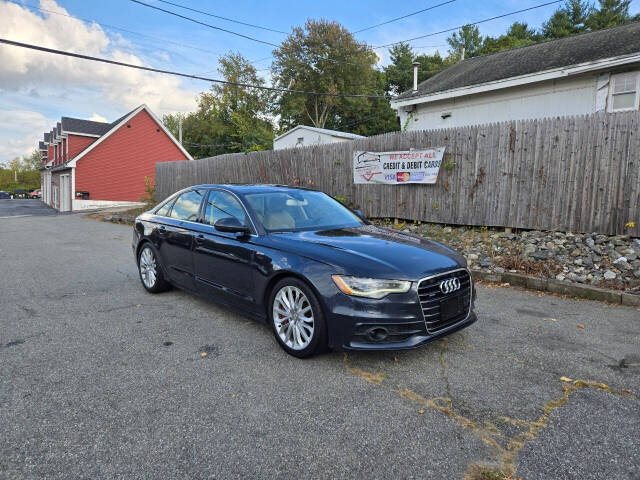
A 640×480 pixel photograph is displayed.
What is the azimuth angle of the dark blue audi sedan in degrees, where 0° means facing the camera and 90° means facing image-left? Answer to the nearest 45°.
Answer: approximately 315°

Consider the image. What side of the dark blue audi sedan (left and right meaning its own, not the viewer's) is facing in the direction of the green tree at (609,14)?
left

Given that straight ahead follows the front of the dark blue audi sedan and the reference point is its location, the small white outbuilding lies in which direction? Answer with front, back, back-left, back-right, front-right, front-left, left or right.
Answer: back-left

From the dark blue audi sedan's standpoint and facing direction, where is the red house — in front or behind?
behind

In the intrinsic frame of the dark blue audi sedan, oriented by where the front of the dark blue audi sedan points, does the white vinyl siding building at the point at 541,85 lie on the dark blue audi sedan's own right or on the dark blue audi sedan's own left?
on the dark blue audi sedan's own left

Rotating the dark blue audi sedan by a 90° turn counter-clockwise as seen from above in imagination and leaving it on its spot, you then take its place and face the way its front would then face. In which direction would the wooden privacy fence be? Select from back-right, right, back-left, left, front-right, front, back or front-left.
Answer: front

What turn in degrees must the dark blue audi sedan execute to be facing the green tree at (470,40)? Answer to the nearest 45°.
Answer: approximately 135° to its left

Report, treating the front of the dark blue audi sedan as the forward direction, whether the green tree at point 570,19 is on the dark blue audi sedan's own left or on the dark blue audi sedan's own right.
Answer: on the dark blue audi sedan's own left
